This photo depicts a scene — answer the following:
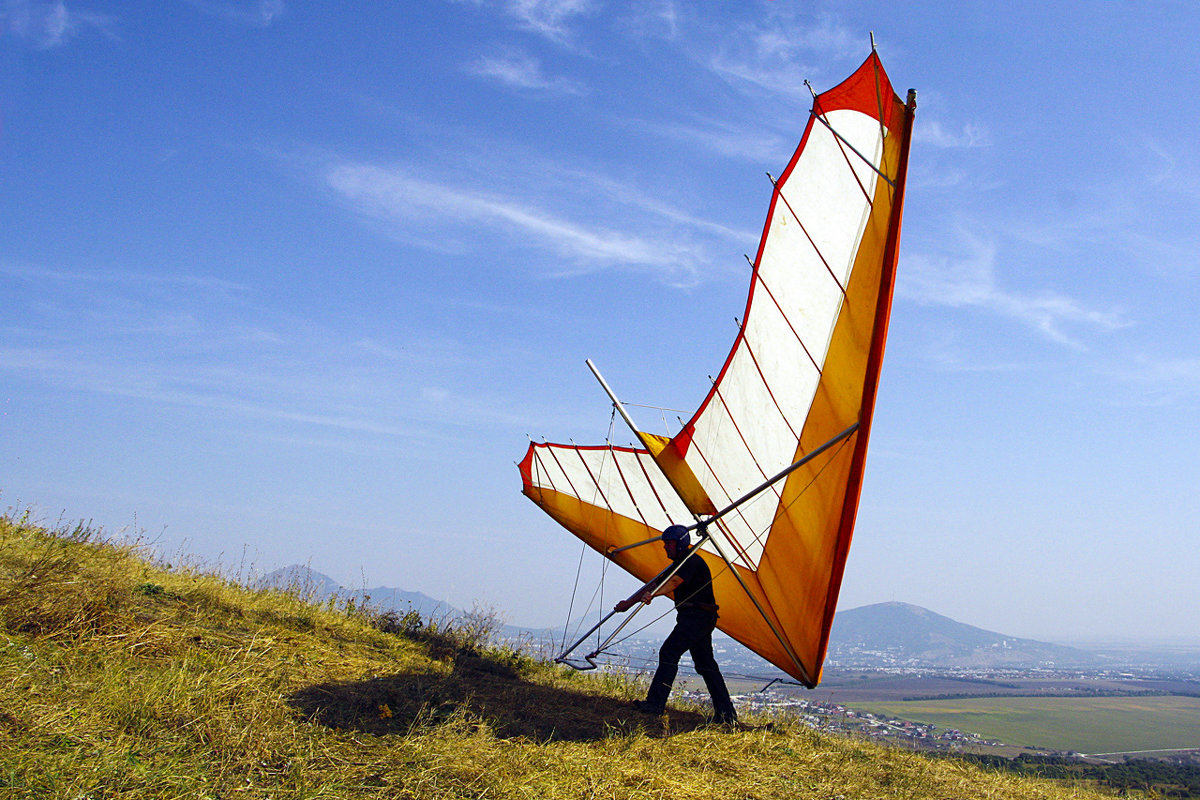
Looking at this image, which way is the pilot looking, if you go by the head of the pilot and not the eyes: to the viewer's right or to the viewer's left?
to the viewer's left

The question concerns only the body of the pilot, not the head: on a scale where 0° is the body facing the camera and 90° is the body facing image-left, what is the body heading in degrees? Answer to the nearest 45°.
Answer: approximately 90°
